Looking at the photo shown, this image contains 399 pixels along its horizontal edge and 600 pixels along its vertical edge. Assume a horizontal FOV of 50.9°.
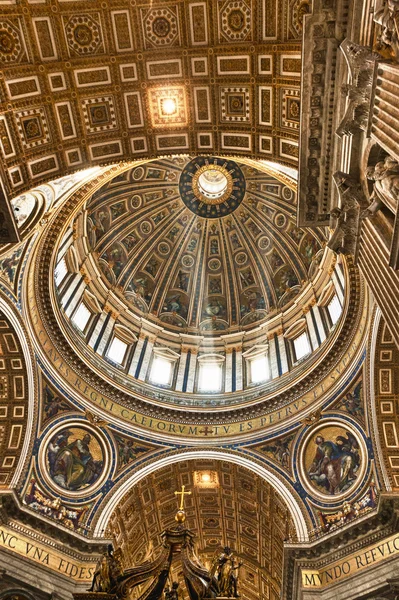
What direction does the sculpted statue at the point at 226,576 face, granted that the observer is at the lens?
facing the viewer

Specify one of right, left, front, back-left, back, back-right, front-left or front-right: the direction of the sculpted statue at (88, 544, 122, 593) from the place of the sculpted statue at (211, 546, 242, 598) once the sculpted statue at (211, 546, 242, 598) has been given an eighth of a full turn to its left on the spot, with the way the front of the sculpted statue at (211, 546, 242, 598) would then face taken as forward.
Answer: back-right
